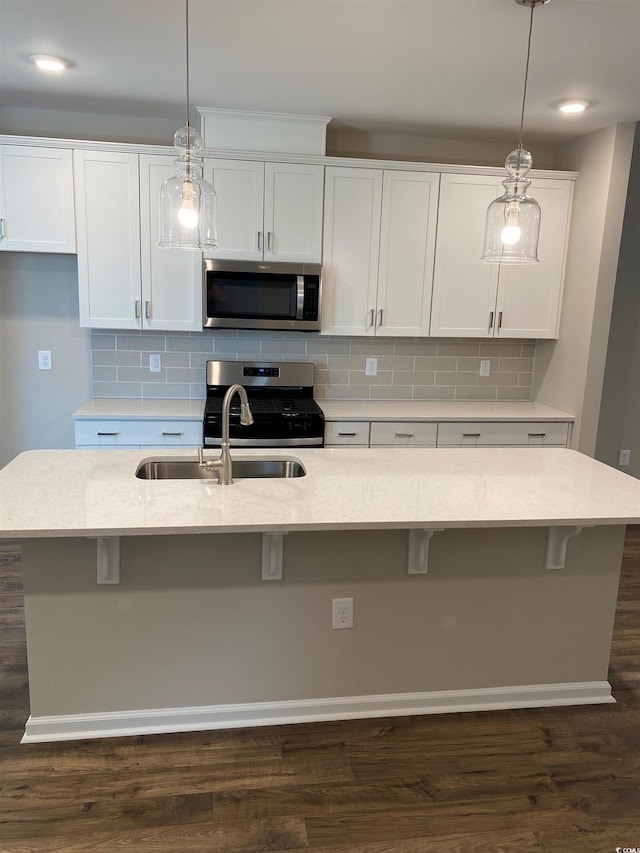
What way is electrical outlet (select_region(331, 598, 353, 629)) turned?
toward the camera

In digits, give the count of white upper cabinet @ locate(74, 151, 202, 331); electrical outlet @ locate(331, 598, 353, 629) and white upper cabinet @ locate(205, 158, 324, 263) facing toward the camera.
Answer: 3

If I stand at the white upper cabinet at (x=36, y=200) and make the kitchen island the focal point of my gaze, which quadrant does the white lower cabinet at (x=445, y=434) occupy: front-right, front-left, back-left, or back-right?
front-left

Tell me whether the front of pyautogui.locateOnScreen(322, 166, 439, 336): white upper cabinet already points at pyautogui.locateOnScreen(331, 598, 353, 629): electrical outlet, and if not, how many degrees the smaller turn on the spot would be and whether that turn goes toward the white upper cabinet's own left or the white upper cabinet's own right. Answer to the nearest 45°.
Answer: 0° — it already faces it

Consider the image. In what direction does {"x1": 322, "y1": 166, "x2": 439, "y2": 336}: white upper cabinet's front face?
toward the camera

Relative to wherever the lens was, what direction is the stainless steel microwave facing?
facing the viewer

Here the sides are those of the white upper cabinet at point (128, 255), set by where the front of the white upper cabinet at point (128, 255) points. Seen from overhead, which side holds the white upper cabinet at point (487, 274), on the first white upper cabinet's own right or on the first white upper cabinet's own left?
on the first white upper cabinet's own left

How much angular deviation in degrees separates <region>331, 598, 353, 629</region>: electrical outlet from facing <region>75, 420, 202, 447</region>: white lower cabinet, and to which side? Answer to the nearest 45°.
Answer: approximately 135° to its right

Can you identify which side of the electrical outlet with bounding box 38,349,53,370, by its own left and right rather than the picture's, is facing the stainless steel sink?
front

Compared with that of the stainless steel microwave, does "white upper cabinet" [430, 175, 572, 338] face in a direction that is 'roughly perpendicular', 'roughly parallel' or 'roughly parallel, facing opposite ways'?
roughly parallel

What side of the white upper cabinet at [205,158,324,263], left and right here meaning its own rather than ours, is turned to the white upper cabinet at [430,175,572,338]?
left

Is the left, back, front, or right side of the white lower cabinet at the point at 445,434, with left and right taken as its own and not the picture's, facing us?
front

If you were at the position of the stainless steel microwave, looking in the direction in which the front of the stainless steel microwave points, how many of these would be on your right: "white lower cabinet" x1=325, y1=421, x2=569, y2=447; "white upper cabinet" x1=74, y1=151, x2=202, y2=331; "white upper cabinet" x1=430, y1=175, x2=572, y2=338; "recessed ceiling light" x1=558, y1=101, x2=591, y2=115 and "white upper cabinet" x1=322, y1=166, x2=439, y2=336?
1
